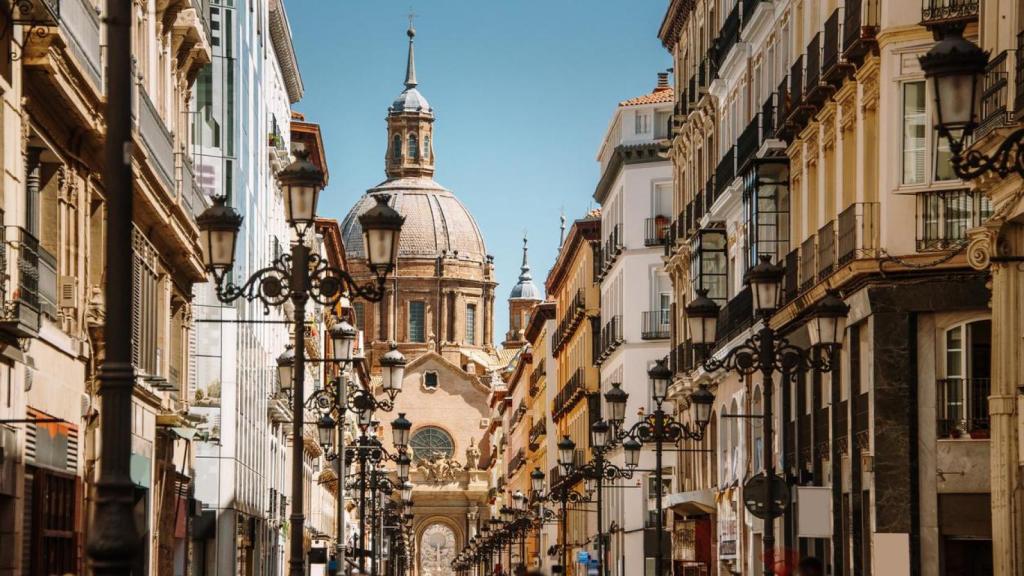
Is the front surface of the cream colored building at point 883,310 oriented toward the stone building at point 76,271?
yes

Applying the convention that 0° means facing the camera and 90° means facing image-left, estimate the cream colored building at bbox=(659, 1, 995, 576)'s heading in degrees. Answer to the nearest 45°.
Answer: approximately 45°
